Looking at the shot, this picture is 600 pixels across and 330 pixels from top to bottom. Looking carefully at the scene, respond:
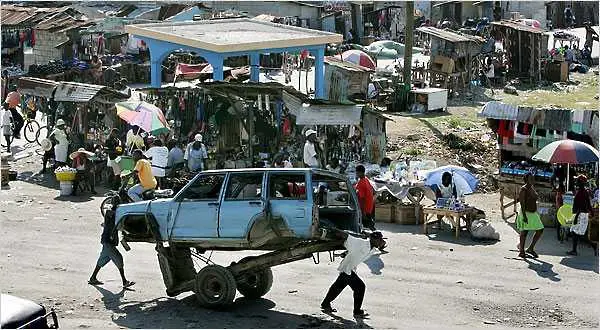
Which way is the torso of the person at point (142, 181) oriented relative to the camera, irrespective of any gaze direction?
to the viewer's left

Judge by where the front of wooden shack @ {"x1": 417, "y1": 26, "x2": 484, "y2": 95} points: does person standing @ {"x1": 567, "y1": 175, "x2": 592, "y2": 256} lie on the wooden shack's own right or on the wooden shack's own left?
on the wooden shack's own left

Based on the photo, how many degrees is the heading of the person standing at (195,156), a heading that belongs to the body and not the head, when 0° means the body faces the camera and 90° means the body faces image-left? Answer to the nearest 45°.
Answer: approximately 0°

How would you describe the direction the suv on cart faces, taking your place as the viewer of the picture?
facing away from the viewer and to the left of the viewer

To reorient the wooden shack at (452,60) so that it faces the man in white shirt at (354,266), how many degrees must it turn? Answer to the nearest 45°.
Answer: approximately 45° to its left
